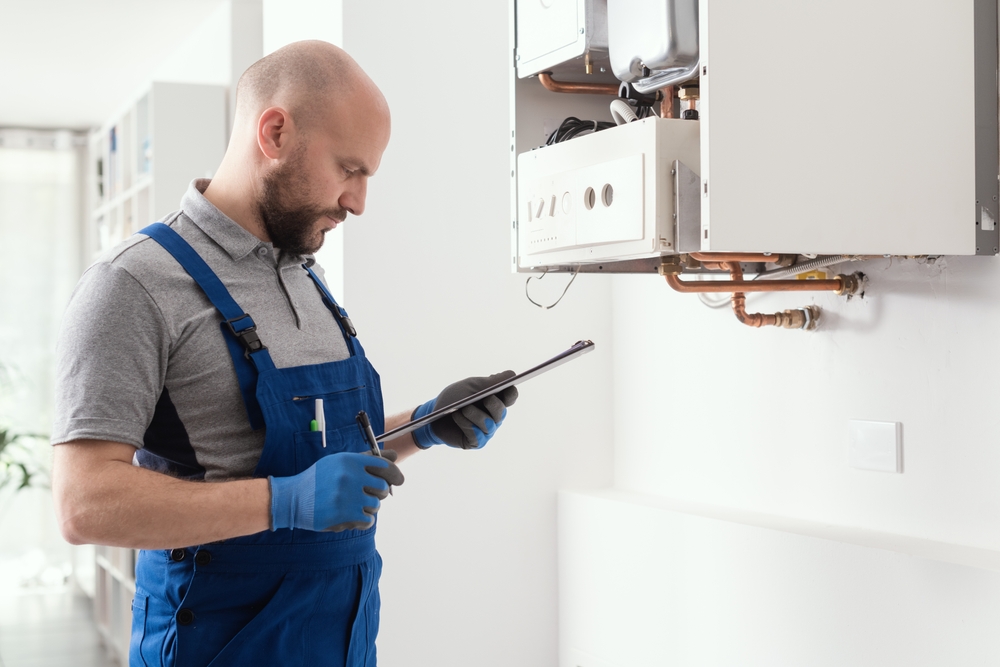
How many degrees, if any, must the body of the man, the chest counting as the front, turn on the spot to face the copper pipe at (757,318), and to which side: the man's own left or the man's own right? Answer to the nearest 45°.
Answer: approximately 45° to the man's own left

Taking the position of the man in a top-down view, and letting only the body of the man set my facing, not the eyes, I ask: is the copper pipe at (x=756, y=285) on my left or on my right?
on my left

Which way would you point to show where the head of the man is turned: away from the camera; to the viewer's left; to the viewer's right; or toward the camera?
to the viewer's right

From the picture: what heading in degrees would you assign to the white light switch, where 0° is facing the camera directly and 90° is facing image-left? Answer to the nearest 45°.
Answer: approximately 45°

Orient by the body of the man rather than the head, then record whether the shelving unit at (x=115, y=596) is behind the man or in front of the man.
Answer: behind

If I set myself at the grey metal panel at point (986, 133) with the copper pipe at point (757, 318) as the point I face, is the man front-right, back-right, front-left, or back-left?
front-left

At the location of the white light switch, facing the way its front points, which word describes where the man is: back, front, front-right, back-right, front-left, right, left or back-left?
front

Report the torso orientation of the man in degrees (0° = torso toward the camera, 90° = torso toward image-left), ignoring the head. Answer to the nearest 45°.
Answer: approximately 315°

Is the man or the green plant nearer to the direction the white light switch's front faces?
the man

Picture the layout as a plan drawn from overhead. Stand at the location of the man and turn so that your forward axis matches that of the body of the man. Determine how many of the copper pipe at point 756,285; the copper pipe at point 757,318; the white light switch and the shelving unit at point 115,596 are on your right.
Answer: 0

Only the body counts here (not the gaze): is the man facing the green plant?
no
